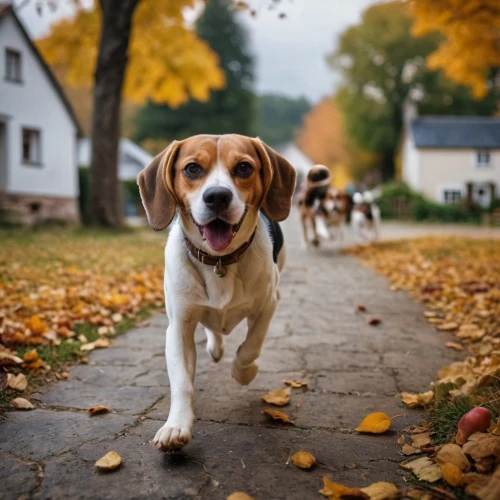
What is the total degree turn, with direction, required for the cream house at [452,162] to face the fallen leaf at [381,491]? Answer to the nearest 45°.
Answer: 0° — it already faces it

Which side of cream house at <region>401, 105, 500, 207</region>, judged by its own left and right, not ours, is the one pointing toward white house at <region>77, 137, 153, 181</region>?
right

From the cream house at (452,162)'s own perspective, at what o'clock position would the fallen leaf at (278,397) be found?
The fallen leaf is roughly at 12 o'clock from the cream house.

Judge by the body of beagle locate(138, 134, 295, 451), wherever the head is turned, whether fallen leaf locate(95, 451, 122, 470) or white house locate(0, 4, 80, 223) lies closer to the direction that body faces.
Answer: the fallen leaf

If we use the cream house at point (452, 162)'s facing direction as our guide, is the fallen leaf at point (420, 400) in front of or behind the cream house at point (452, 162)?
in front

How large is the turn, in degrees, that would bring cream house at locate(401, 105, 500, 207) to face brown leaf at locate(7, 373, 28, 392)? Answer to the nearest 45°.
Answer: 0° — it already faces it

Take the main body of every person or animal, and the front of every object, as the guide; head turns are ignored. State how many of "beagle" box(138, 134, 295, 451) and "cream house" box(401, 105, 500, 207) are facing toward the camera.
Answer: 2

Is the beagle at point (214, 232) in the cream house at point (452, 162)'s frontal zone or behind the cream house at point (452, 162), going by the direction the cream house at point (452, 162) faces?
frontal zone

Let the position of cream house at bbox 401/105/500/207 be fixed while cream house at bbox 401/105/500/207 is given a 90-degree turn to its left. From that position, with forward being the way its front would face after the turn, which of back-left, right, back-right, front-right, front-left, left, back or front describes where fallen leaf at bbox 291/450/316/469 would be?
right

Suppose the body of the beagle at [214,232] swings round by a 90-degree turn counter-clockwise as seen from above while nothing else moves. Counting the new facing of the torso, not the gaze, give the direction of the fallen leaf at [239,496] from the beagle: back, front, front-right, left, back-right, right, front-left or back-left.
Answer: right
